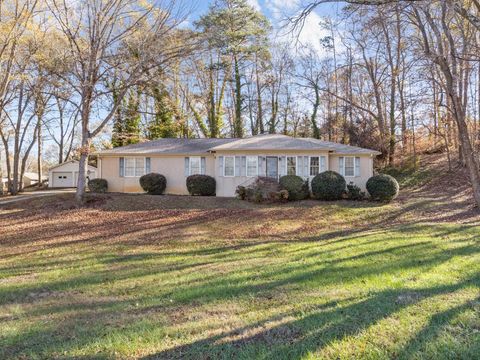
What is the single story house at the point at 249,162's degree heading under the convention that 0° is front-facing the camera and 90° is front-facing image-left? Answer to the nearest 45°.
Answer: approximately 0°

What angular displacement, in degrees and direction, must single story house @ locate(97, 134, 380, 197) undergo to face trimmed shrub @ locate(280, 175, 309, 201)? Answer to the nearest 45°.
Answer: approximately 45° to its left

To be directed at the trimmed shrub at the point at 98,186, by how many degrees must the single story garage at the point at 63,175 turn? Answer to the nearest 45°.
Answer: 0° — it already faces it

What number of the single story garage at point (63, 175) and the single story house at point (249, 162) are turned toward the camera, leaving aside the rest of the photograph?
2

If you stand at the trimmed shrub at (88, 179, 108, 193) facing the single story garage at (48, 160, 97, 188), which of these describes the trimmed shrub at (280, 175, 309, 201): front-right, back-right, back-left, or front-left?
back-right

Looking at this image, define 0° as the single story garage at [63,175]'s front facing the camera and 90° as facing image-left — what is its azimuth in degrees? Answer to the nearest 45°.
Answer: approximately 0°

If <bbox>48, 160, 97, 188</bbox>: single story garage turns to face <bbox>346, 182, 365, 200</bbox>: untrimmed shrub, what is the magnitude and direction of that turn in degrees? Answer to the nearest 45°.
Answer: approximately 45° to its left

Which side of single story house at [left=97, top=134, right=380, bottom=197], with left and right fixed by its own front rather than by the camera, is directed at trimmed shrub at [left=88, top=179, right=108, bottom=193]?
right
